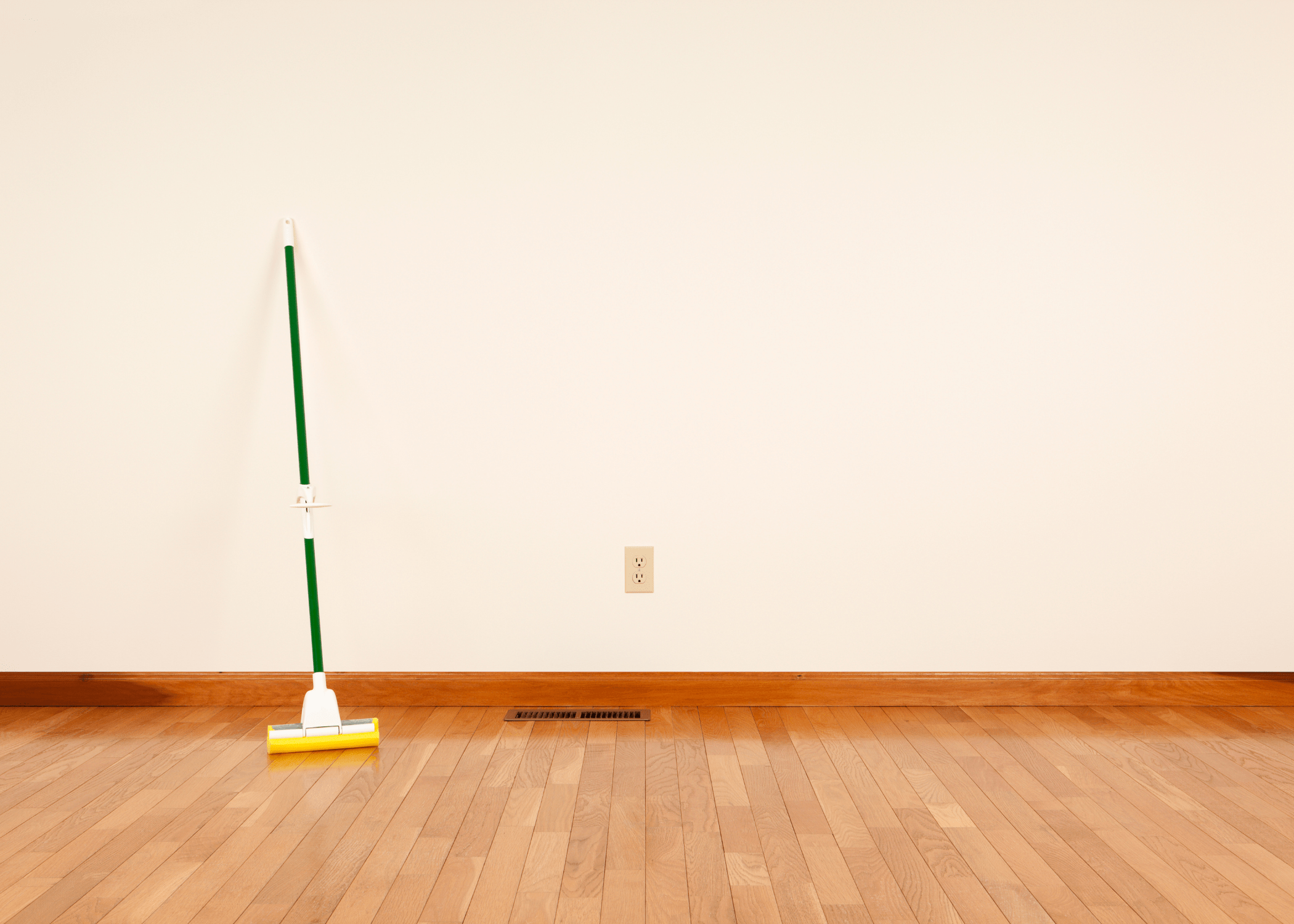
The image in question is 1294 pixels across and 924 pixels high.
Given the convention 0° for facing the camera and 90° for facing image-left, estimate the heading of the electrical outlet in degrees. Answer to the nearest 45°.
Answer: approximately 0°

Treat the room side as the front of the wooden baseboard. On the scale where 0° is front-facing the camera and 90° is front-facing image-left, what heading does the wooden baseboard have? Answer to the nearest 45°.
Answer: approximately 0°

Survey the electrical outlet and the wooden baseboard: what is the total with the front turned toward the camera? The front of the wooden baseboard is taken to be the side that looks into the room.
2
